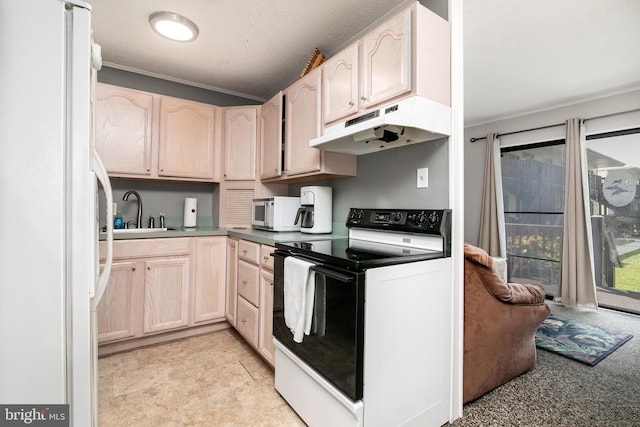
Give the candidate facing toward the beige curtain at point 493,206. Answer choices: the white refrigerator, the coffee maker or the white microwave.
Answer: the white refrigerator

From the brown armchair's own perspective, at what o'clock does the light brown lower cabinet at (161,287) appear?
The light brown lower cabinet is roughly at 7 o'clock from the brown armchair.

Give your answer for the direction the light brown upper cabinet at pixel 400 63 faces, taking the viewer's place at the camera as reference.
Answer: facing the viewer and to the left of the viewer

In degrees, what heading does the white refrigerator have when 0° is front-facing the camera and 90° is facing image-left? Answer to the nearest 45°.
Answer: approximately 270°

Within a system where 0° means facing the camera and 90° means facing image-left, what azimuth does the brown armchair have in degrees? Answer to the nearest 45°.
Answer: approximately 225°

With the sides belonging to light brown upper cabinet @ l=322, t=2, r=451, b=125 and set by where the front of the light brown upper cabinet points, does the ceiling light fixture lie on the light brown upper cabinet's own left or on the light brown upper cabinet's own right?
on the light brown upper cabinet's own right

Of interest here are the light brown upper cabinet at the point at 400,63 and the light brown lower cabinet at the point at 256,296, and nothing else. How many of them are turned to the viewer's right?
0

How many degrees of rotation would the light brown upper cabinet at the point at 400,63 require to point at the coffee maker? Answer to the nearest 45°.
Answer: approximately 90° to its right

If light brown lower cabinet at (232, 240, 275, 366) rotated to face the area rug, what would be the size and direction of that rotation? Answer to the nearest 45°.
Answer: approximately 135° to its left

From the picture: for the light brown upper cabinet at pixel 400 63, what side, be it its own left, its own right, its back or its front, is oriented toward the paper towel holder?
right

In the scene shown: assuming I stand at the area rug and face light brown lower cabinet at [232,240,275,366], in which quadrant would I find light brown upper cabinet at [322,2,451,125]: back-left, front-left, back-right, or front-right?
front-left

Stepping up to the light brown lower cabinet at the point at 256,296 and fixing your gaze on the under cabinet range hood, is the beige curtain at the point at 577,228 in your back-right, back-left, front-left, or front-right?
front-left

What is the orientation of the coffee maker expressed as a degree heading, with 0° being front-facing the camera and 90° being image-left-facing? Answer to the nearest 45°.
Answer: approximately 45°

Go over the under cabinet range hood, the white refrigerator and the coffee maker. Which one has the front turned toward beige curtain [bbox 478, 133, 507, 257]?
the white refrigerator
